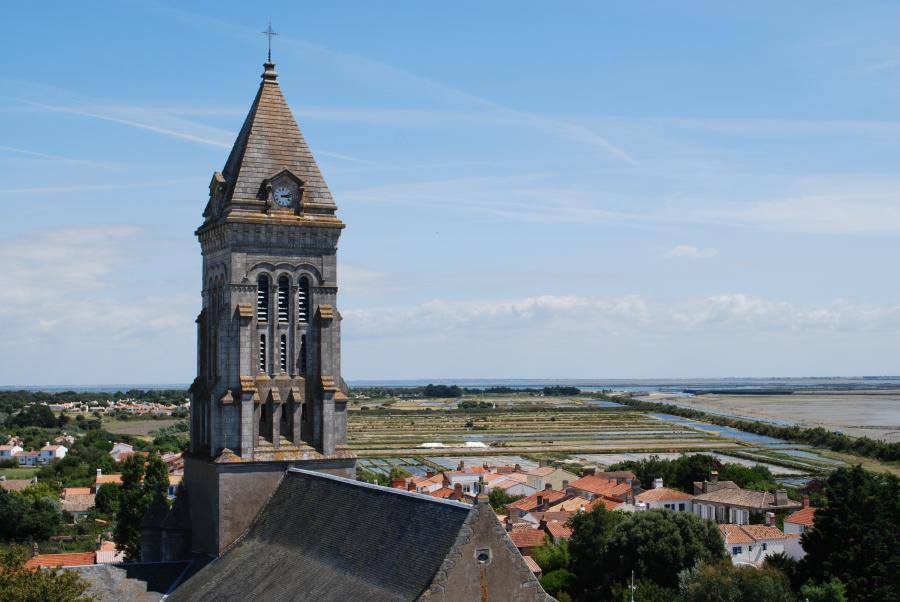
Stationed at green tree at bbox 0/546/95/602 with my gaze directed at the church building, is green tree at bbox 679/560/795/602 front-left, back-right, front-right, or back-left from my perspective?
front-right

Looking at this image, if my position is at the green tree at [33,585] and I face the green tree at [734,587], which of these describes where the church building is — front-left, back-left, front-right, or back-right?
front-left
